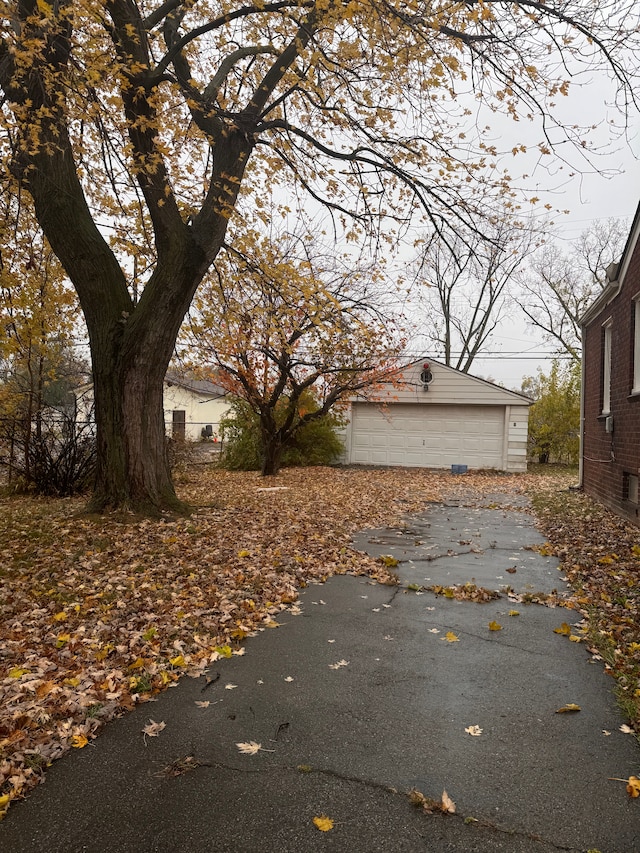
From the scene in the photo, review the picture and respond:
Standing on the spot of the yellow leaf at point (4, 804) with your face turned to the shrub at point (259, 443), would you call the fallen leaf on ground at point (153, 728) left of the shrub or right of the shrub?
right

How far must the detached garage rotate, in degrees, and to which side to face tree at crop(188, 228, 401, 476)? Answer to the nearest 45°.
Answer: approximately 45° to its right

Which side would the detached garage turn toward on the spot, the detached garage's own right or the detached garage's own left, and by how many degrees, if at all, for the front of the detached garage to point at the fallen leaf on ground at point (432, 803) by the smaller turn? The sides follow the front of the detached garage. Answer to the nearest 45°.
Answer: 0° — it already faces it

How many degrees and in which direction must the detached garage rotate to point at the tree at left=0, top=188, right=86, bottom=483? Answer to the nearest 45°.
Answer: approximately 45° to its right

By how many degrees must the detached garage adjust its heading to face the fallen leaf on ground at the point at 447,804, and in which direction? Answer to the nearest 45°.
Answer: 0° — it already faces it

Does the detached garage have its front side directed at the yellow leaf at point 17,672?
yes

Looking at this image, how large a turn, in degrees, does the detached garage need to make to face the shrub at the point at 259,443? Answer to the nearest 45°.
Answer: approximately 90° to its right

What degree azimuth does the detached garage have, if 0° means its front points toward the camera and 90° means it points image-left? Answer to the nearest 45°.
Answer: approximately 0°

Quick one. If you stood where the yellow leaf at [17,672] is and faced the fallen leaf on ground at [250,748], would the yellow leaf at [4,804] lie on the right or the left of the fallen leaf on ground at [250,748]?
right

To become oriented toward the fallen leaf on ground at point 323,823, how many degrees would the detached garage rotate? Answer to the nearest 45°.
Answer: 0° — it already faces it
